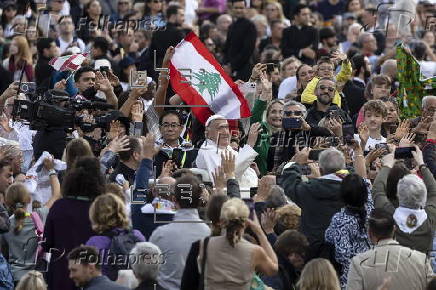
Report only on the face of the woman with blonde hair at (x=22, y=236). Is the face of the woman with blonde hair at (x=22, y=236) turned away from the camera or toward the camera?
away from the camera

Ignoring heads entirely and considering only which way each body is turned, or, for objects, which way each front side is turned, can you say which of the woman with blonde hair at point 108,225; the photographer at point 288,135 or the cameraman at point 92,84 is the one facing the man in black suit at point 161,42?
the woman with blonde hair

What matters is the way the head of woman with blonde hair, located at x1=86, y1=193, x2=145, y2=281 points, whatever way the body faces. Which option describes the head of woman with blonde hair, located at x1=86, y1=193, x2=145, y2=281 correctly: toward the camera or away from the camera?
away from the camera

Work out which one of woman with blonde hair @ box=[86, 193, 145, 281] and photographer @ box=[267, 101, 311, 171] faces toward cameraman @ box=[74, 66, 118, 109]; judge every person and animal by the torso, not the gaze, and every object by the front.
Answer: the woman with blonde hair

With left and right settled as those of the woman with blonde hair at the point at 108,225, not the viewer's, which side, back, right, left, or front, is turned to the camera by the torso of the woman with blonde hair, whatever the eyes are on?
back

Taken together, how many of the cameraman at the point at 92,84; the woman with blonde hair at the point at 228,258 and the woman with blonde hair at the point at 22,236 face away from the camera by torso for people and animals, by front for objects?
2

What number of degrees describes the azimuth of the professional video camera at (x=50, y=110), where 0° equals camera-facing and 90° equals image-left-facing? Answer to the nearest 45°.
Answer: approximately 270°

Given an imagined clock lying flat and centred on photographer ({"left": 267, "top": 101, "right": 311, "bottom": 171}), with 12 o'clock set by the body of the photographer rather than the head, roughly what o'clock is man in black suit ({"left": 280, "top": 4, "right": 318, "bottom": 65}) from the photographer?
The man in black suit is roughly at 6 o'clock from the photographer.

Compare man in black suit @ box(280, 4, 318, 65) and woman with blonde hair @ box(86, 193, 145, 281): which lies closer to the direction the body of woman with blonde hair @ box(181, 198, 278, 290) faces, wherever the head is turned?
the man in black suit

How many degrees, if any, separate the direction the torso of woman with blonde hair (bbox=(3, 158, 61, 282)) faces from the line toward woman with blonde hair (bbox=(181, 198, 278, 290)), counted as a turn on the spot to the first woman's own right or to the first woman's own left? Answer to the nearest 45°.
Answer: approximately 135° to the first woman's own right

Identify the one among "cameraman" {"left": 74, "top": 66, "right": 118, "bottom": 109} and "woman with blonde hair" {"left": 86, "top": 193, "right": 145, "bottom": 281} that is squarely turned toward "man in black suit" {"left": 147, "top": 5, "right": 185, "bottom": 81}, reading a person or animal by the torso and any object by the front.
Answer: the woman with blonde hair

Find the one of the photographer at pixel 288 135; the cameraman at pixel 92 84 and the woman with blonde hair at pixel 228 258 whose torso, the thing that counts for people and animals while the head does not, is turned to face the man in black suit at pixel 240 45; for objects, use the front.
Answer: the woman with blonde hair

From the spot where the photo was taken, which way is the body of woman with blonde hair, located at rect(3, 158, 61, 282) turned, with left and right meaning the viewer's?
facing away from the viewer
